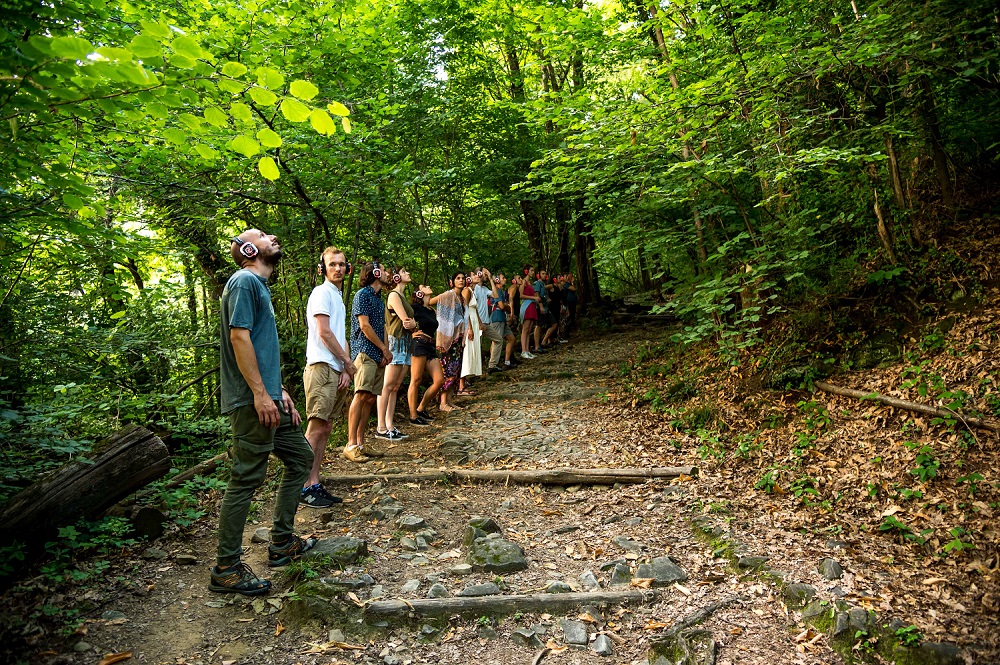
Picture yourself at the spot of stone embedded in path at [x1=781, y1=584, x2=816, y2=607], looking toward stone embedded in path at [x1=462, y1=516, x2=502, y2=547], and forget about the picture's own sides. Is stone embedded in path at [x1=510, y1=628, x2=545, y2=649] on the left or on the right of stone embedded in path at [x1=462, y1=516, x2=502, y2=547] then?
left

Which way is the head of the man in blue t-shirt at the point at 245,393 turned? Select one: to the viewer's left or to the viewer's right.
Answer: to the viewer's right

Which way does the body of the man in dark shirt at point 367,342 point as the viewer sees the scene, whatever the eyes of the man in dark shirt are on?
to the viewer's right

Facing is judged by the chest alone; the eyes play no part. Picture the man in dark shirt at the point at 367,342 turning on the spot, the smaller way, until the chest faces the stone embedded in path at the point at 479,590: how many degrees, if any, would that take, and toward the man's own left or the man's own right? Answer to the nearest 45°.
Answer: approximately 90° to the man's own right

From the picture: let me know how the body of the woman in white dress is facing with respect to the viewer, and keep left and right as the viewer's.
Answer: facing to the right of the viewer

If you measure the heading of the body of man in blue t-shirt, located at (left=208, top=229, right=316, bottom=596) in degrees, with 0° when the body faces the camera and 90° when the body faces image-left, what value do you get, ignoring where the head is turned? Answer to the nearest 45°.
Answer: approximately 270°

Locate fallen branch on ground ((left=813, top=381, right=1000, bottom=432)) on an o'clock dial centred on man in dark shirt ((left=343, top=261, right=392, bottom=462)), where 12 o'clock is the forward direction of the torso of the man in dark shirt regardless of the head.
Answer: The fallen branch on ground is roughly at 1 o'clock from the man in dark shirt.

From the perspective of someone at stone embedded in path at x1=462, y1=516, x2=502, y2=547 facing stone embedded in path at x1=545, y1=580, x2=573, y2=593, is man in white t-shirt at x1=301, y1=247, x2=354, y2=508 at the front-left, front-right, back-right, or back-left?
back-right

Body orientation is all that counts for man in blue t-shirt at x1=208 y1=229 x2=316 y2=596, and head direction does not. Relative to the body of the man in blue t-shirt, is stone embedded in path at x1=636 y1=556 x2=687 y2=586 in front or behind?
in front

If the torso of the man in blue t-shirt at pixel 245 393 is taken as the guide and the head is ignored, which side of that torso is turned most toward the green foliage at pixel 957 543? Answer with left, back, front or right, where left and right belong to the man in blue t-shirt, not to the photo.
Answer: front

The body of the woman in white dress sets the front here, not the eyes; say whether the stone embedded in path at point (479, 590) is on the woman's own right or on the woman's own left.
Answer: on the woman's own right
